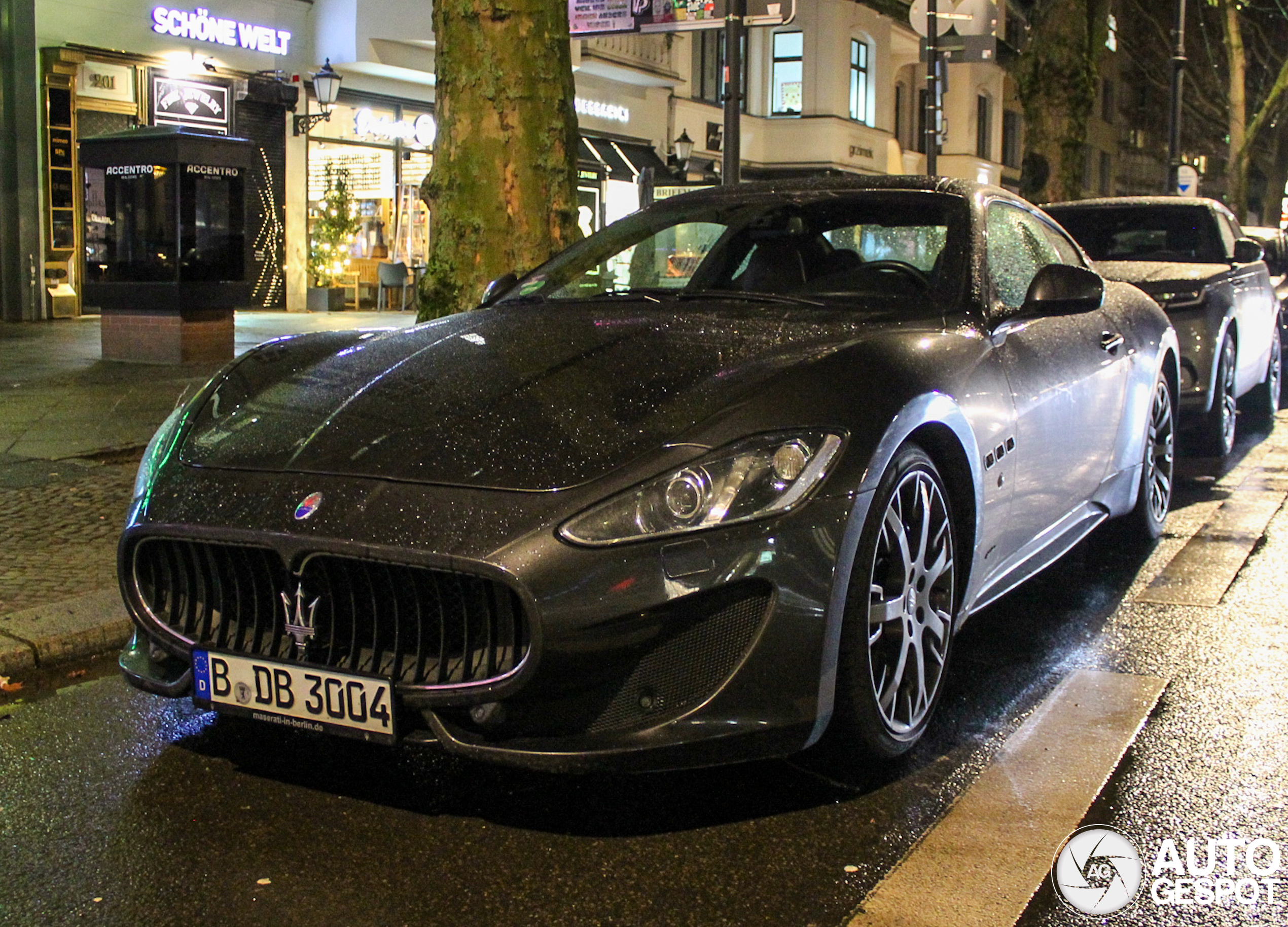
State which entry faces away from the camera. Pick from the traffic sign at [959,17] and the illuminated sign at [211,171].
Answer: the traffic sign

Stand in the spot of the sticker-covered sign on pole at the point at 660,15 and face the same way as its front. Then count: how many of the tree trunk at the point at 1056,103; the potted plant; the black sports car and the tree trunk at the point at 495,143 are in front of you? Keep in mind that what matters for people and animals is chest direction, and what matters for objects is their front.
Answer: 2

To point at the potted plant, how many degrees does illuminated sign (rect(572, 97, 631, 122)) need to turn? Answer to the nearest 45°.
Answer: approximately 90° to its right

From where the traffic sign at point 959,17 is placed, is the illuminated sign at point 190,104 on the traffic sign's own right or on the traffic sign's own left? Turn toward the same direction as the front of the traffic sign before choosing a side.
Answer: on the traffic sign's own left

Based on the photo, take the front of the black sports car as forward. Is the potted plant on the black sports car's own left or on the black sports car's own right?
on the black sports car's own right

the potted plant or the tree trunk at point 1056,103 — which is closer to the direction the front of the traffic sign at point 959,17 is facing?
the tree trunk

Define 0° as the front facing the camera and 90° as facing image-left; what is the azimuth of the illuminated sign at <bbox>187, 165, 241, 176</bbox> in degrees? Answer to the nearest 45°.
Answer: approximately 315°
